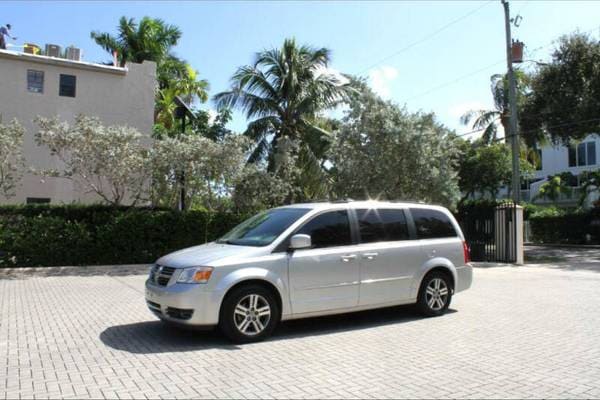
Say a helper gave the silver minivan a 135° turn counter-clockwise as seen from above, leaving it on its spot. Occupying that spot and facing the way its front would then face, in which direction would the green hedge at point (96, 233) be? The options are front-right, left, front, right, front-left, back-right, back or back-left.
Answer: back-left

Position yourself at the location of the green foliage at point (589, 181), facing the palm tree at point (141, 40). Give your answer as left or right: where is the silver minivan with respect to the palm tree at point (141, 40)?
left

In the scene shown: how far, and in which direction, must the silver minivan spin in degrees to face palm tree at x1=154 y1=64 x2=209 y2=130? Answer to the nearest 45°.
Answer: approximately 135° to its right

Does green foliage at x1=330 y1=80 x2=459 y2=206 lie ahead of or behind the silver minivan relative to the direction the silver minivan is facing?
behind

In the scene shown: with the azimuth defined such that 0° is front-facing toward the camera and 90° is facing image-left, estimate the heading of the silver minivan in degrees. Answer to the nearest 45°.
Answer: approximately 45°

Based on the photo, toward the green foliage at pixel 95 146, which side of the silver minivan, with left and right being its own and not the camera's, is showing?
right

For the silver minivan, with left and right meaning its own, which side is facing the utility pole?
back

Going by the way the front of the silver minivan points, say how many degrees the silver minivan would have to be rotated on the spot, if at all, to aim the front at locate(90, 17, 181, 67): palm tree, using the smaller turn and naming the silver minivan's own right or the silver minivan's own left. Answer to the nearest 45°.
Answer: approximately 90° to the silver minivan's own right

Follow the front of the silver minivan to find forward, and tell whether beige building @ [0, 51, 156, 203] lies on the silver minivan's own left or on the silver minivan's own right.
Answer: on the silver minivan's own right

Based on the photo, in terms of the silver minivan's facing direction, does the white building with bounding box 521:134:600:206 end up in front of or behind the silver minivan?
behind

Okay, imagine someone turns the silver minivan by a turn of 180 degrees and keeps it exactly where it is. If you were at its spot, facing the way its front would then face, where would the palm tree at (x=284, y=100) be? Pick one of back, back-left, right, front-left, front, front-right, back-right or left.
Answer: front-left

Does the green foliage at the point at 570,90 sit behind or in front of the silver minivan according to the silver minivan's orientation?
behind
